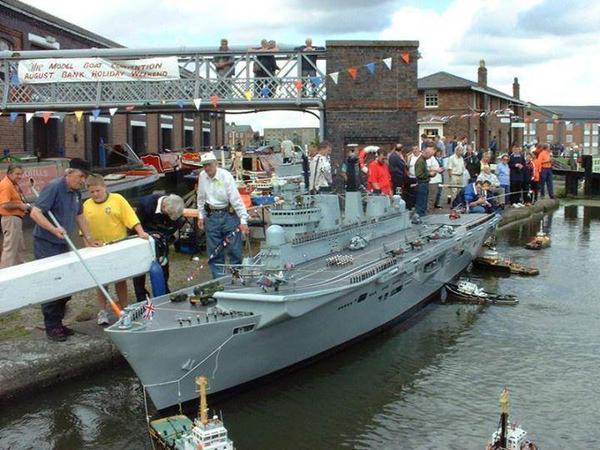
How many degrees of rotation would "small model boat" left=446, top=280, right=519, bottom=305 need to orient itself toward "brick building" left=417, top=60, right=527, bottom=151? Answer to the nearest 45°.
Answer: approximately 90° to its right

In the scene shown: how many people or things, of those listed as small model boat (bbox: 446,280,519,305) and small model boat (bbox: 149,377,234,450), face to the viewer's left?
1

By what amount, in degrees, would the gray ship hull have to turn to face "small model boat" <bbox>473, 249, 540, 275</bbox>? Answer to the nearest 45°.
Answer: approximately 180°

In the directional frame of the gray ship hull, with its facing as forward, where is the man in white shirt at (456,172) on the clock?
The man in white shirt is roughly at 5 o'clock from the gray ship hull.

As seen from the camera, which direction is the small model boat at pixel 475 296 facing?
to the viewer's left

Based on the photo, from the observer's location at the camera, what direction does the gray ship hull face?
facing the viewer and to the left of the viewer

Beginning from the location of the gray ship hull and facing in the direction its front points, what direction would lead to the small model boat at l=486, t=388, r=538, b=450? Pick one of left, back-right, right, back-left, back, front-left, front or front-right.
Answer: left
